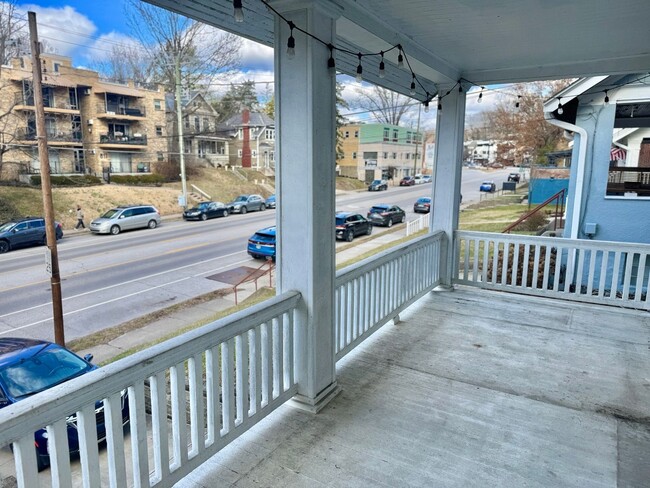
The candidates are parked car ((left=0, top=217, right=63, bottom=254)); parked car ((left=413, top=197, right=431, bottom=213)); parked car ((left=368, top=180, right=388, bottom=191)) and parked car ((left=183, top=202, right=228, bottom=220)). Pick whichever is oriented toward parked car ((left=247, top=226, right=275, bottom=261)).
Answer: parked car ((left=368, top=180, right=388, bottom=191))

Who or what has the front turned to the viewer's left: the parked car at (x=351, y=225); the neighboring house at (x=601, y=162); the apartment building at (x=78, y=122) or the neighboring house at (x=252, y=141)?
the neighboring house at (x=601, y=162)

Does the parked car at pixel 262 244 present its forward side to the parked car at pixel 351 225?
yes

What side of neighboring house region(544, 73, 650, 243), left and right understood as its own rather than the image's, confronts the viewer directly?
left

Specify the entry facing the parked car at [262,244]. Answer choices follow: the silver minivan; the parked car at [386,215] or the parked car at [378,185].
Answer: the parked car at [378,185]

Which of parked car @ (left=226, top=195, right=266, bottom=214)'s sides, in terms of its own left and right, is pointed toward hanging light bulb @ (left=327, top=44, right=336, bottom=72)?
left

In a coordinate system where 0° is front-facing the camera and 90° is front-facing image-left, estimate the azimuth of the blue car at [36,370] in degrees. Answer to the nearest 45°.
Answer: approximately 315°

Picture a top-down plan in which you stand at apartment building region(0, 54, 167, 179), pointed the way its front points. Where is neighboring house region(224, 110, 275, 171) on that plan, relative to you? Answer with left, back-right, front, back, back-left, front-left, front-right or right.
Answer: left

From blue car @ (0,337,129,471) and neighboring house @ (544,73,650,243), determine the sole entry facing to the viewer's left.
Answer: the neighboring house

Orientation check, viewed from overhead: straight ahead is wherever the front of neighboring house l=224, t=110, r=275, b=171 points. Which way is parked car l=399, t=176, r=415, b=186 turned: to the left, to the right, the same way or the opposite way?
to the right

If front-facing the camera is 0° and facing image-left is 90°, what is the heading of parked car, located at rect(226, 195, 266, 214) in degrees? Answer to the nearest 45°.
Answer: approximately 45°
